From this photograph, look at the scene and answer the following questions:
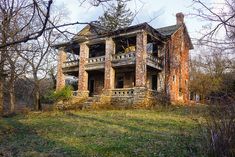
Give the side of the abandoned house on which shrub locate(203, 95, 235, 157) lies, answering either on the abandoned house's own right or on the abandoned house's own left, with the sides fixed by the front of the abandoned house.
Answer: on the abandoned house's own left

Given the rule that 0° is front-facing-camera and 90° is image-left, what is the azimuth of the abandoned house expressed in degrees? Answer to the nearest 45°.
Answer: approximately 45°
